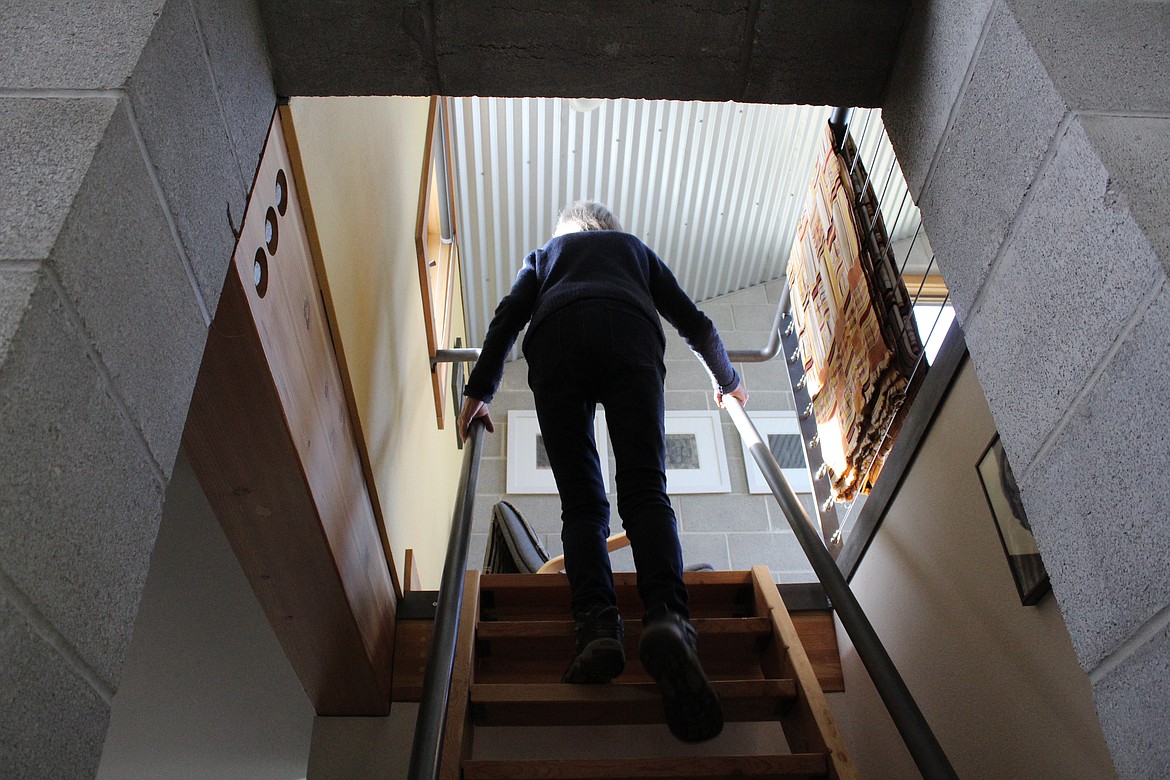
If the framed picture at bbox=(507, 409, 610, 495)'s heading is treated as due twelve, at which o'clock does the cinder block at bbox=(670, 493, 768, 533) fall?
The cinder block is roughly at 9 o'clock from the framed picture.

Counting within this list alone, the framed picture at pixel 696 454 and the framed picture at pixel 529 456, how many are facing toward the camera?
2

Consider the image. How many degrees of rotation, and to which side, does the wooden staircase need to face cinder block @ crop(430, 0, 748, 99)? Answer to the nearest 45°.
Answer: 0° — it already faces it

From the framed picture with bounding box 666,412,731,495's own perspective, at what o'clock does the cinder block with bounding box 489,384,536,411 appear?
The cinder block is roughly at 3 o'clock from the framed picture.

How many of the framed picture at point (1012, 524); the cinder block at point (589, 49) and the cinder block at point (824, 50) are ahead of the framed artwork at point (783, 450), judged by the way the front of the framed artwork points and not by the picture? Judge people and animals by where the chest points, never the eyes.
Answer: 3
